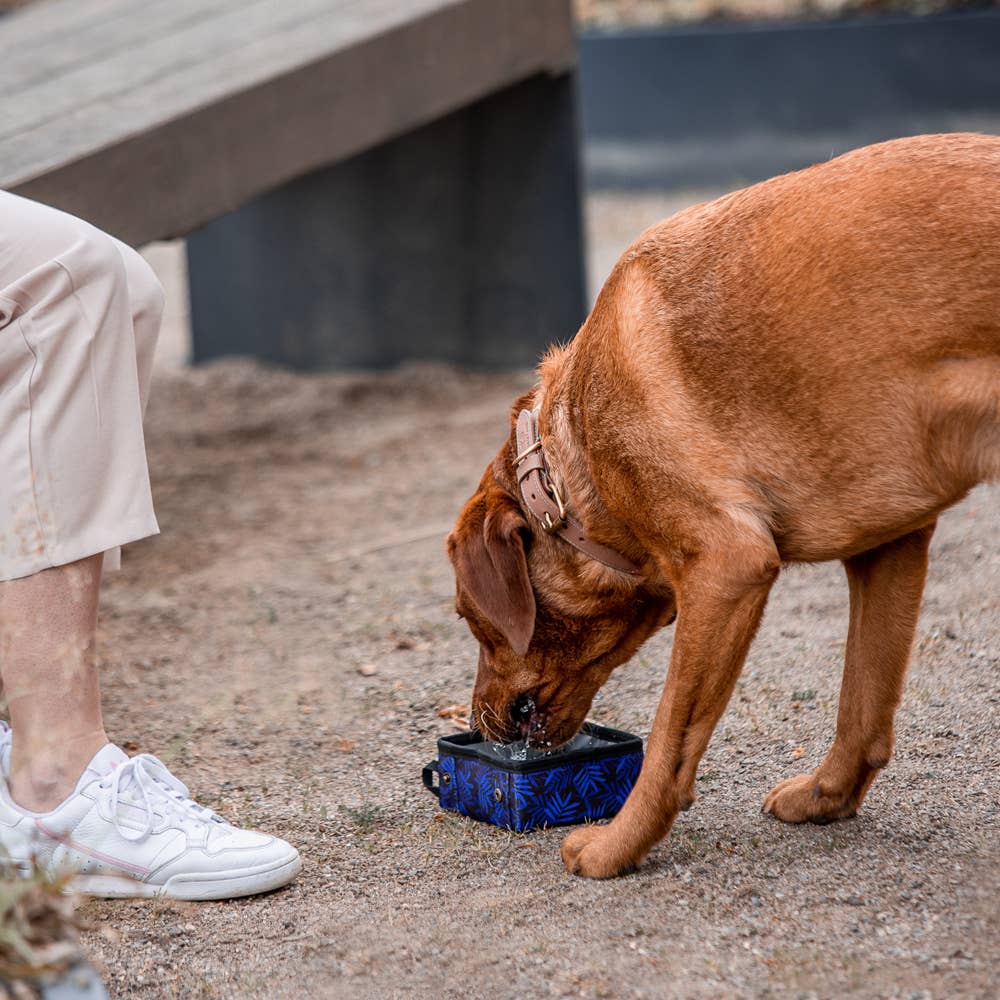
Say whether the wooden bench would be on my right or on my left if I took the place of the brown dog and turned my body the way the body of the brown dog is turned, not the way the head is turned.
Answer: on my right

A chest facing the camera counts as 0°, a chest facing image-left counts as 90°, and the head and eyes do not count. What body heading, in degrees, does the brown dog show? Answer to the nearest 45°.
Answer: approximately 90°
